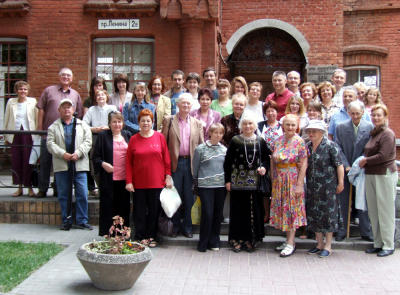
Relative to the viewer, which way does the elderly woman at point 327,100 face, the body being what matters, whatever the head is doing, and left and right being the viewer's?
facing the viewer

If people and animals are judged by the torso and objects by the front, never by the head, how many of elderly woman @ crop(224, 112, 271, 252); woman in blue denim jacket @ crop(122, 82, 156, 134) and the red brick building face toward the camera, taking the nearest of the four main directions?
3

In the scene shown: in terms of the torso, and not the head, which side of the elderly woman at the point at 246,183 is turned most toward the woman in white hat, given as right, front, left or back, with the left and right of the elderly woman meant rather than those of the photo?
left

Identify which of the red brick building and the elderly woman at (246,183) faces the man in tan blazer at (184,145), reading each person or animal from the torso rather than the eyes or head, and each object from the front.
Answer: the red brick building

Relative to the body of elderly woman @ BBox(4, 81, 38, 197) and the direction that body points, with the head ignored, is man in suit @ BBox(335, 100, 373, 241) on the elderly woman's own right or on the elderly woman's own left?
on the elderly woman's own left

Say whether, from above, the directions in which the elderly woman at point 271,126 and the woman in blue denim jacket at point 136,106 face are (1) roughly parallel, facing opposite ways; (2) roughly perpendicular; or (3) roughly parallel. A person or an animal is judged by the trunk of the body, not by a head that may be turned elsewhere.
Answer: roughly parallel

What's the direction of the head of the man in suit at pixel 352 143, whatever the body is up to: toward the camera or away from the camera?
toward the camera

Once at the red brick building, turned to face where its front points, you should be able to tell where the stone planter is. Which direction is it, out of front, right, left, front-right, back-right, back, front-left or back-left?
front

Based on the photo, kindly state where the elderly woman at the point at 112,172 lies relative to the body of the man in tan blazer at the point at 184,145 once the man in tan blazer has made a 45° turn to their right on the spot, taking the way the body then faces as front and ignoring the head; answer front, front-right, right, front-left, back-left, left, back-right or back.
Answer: front-right

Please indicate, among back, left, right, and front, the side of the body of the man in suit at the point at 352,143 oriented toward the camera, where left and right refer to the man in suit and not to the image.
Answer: front

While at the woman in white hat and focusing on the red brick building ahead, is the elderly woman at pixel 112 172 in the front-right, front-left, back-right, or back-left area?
front-left

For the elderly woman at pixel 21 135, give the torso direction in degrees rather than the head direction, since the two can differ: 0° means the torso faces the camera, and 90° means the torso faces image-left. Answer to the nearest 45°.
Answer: approximately 0°

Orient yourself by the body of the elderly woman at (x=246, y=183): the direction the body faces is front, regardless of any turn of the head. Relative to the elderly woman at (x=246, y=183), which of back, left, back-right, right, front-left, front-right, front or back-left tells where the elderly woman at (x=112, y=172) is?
right

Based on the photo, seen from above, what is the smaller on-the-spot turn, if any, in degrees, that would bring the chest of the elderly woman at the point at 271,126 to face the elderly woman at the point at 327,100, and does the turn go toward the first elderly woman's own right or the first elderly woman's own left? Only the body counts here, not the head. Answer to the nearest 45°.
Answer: approximately 135° to the first elderly woman's own left

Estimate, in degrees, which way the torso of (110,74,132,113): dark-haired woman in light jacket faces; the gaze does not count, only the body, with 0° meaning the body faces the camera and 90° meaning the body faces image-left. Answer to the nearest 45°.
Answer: approximately 0°

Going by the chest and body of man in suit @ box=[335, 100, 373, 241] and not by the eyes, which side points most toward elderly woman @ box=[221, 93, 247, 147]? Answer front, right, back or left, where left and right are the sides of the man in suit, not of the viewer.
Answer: right

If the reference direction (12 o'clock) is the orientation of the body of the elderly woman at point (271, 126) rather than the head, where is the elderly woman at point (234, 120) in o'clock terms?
the elderly woman at point (234, 120) is roughly at 3 o'clock from the elderly woman at point (271, 126).

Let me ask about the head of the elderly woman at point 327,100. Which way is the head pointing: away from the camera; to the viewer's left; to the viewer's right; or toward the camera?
toward the camera

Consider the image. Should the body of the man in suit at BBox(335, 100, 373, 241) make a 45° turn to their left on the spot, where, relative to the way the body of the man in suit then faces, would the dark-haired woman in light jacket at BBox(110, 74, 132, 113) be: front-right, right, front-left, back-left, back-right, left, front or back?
back-right
